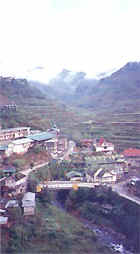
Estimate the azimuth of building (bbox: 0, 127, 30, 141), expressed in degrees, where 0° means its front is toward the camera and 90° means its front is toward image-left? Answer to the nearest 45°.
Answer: approximately 315°

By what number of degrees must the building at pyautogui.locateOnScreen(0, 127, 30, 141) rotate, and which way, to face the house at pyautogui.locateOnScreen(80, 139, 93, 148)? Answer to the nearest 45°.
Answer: approximately 45° to its left

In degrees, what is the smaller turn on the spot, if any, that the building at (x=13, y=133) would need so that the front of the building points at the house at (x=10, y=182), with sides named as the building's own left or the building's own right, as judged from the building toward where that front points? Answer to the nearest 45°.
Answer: approximately 45° to the building's own right

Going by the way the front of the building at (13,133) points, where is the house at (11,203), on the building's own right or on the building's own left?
on the building's own right

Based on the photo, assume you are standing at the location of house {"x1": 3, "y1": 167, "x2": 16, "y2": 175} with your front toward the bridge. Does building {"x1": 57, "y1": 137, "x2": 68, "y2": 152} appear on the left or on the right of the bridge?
left
